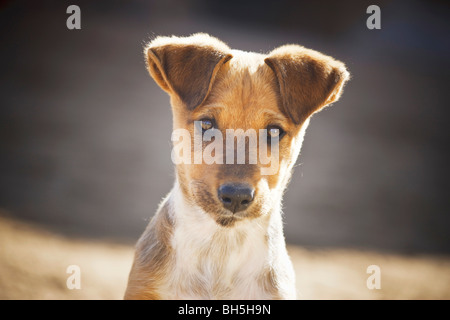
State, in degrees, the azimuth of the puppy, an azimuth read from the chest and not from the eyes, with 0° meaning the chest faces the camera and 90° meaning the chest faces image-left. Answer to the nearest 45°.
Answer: approximately 0°
